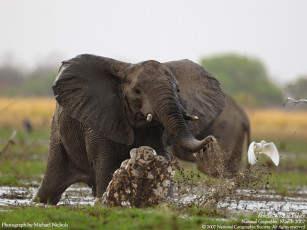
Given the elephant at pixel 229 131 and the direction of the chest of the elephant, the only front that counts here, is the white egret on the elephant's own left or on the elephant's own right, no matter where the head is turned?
on the elephant's own left

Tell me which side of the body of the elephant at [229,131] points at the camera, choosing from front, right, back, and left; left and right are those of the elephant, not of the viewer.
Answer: left

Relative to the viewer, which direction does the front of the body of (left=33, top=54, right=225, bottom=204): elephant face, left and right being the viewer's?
facing the viewer and to the right of the viewer

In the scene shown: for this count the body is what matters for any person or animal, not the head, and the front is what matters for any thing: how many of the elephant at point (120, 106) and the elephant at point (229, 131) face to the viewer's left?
1

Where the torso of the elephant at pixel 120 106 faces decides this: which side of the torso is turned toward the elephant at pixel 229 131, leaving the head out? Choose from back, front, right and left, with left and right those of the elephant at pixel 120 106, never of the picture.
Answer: left

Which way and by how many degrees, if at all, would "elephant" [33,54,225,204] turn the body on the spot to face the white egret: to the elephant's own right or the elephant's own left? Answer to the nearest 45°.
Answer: approximately 45° to the elephant's own left

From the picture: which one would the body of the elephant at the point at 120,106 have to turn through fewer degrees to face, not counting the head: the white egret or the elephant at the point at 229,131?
the white egret
